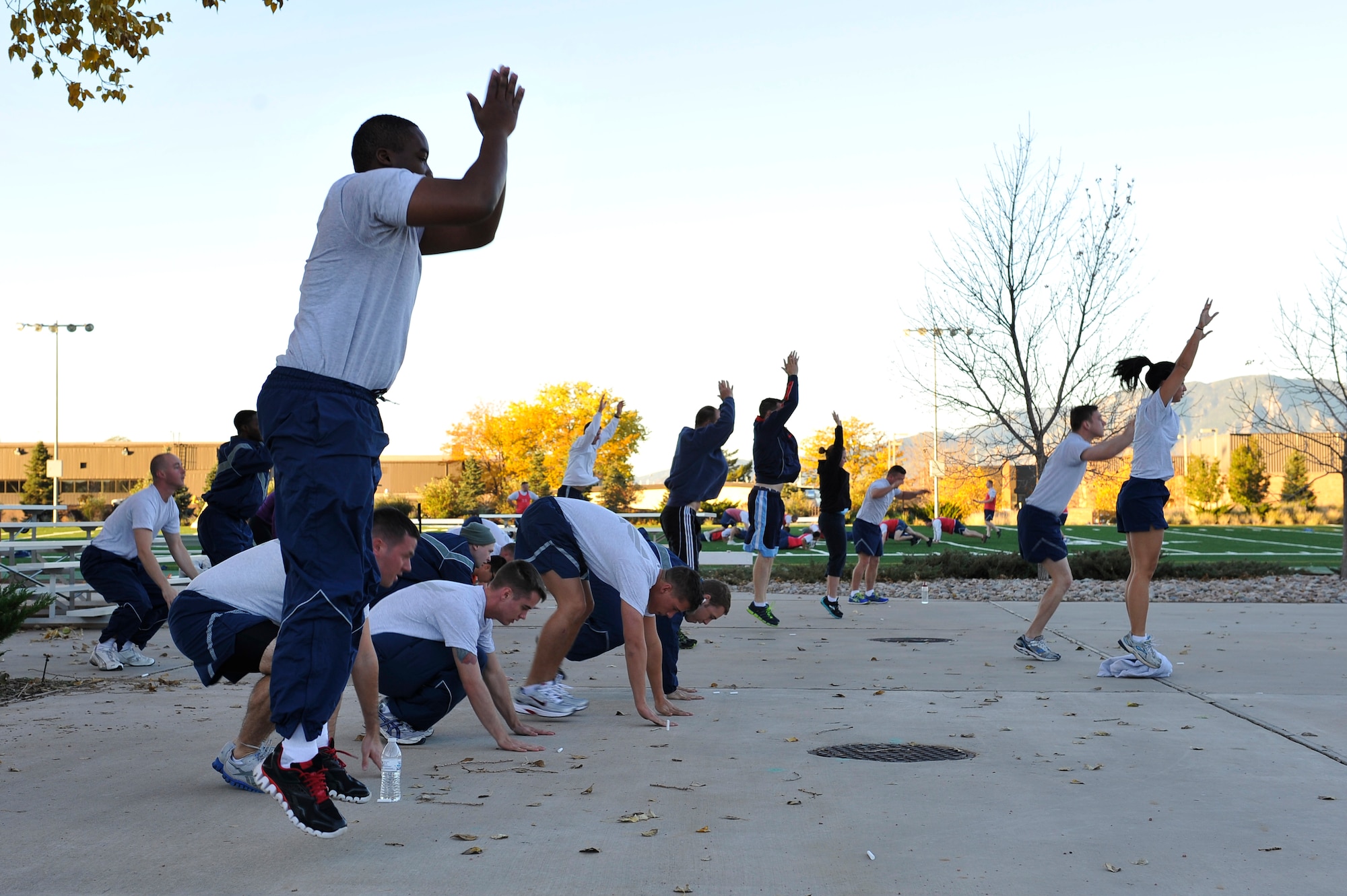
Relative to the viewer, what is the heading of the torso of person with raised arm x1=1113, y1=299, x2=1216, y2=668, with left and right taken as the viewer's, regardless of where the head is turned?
facing to the right of the viewer

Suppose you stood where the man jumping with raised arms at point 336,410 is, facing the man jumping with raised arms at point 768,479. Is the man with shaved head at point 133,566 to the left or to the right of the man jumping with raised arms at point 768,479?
left

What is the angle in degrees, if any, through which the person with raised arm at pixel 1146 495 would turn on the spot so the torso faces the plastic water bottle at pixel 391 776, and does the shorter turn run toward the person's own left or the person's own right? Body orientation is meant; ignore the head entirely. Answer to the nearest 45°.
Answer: approximately 135° to the person's own right

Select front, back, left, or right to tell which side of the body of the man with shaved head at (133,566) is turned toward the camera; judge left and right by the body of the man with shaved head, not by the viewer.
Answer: right

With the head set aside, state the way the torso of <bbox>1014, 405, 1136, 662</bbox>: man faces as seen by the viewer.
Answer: to the viewer's right

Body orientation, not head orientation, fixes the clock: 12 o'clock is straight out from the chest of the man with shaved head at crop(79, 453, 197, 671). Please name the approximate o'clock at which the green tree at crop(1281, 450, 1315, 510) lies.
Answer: The green tree is roughly at 11 o'clock from the man with shaved head.

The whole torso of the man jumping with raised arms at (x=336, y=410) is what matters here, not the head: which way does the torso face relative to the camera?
to the viewer's right

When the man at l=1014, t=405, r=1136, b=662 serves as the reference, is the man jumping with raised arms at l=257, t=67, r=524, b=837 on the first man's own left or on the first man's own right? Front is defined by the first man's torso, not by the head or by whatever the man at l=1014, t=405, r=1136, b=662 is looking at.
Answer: on the first man's own right

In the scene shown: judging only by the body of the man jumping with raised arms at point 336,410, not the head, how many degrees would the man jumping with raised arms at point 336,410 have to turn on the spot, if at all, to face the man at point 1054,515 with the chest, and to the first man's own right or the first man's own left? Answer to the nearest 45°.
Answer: approximately 45° to the first man's own left

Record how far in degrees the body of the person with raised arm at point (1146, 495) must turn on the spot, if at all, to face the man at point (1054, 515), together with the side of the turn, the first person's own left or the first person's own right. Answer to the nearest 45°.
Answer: approximately 135° to the first person's own left

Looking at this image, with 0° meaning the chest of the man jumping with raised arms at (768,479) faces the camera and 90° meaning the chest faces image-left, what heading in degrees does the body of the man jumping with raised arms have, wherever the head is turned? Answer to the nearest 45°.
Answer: approximately 270°
